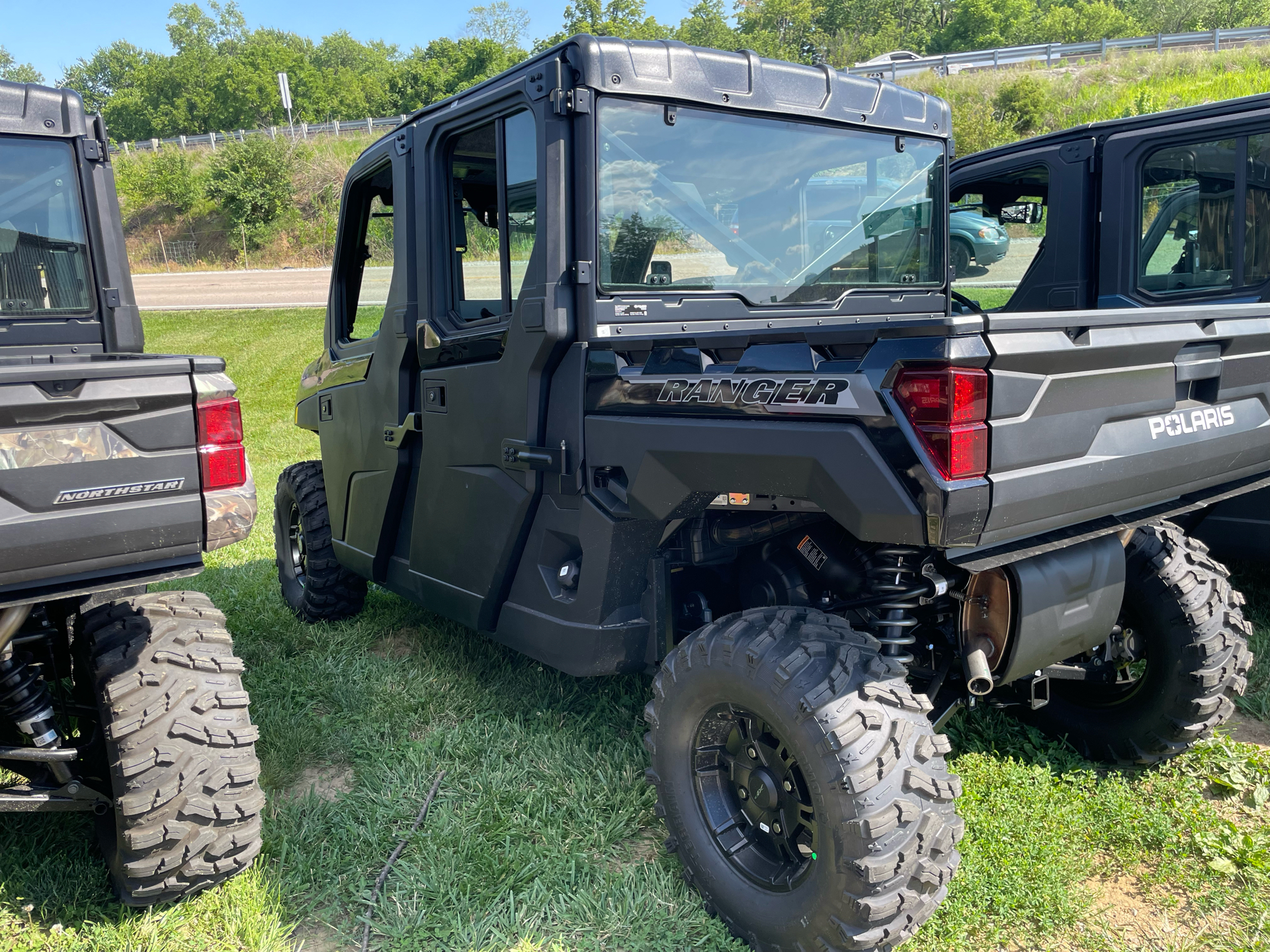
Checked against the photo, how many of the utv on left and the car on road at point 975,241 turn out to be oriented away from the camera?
1

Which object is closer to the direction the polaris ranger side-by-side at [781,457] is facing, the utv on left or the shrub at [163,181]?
the shrub

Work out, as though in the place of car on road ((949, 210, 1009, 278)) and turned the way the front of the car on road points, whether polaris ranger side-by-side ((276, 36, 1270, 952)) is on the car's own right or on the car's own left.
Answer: on the car's own right

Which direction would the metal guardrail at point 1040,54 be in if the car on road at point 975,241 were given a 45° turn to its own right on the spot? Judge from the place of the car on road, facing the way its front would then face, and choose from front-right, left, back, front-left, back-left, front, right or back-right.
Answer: back

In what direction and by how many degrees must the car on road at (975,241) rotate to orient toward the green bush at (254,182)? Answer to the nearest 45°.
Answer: approximately 180°

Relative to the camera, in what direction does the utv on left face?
facing away from the viewer

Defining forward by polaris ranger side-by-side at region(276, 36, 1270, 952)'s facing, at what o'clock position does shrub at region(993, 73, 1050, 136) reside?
The shrub is roughly at 2 o'clock from the polaris ranger side-by-side.

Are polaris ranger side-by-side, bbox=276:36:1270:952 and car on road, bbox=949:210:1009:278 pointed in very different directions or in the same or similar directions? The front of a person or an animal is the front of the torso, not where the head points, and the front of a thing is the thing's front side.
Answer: very different directions

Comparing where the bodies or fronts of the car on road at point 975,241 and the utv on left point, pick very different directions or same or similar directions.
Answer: very different directions

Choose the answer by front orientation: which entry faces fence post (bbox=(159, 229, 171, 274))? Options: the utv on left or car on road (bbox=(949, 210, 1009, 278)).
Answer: the utv on left

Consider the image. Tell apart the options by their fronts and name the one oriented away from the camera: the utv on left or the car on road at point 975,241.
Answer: the utv on left

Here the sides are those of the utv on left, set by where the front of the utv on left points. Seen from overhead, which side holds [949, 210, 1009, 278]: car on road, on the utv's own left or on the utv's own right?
on the utv's own right

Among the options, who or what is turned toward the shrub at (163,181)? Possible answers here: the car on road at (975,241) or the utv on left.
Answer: the utv on left

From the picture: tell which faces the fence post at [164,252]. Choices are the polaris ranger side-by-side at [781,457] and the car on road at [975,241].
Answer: the polaris ranger side-by-side

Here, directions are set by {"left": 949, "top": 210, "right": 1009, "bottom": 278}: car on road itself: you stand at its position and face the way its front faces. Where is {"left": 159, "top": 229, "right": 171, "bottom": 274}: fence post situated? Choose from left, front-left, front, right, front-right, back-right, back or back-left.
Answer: back

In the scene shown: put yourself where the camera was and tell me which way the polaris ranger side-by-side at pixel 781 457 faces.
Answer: facing away from the viewer and to the left of the viewer

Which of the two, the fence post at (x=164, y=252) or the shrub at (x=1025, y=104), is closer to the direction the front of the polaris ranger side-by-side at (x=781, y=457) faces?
the fence post

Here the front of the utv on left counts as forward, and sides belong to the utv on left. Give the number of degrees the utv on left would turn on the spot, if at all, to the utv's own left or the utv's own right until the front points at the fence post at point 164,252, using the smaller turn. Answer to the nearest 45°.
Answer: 0° — it already faces it
